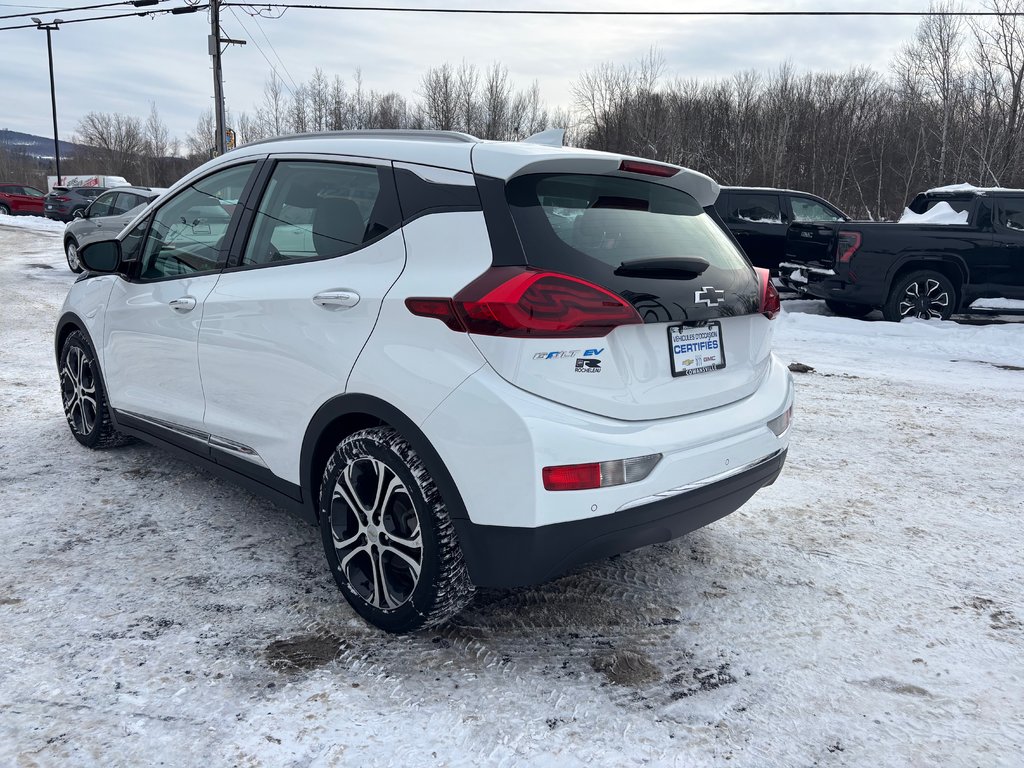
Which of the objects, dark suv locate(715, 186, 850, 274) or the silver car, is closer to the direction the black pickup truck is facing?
the dark suv

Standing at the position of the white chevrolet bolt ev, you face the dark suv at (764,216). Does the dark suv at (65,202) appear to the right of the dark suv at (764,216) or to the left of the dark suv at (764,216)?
left

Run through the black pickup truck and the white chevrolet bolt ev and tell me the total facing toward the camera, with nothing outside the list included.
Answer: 0

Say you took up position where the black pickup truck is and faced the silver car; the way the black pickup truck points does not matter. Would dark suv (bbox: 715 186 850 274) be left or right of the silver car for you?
right

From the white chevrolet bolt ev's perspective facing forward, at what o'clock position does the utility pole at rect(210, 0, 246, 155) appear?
The utility pole is roughly at 1 o'clock from the white chevrolet bolt ev.

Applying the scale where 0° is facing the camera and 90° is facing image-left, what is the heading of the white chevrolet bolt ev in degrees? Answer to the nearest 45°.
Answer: approximately 135°

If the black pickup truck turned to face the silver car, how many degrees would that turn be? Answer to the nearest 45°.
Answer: approximately 135° to its left

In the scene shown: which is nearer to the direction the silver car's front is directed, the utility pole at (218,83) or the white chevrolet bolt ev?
the white chevrolet bolt ev

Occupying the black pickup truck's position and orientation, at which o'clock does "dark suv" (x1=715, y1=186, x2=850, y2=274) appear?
The dark suv is roughly at 9 o'clock from the black pickup truck.

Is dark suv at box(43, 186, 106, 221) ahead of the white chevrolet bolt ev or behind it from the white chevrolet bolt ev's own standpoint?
ahead

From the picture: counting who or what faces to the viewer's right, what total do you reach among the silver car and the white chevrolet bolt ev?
0
